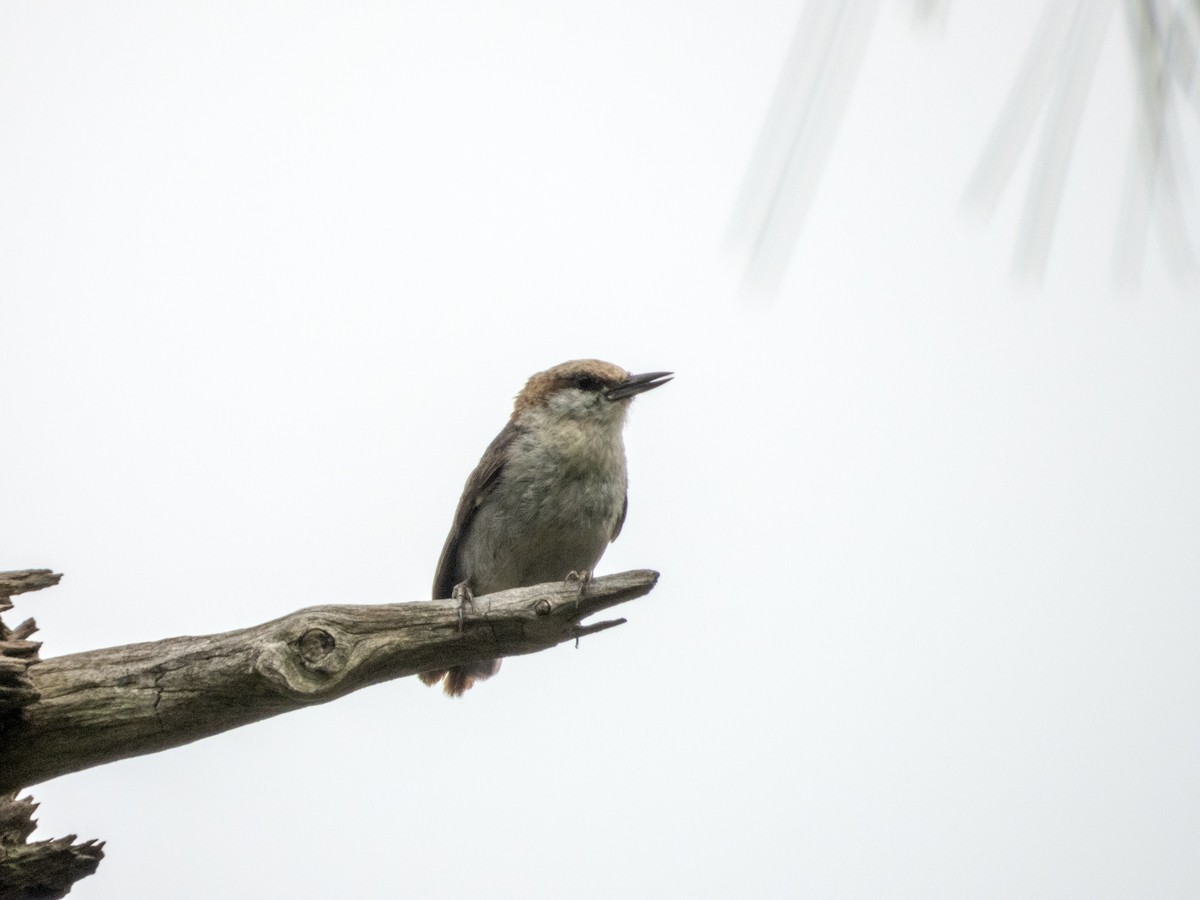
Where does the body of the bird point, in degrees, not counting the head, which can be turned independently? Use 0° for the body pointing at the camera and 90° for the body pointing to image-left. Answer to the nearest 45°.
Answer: approximately 315°
